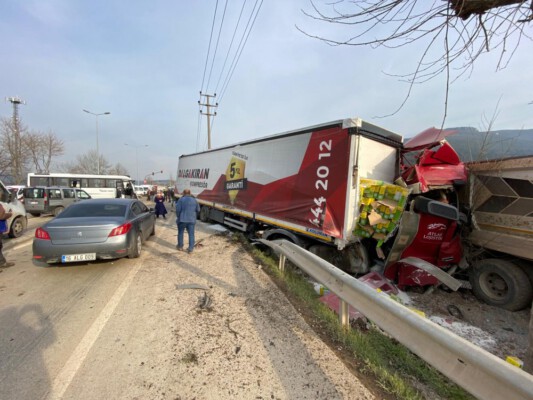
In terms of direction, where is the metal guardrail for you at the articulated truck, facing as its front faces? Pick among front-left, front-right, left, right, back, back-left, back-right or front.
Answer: front-right

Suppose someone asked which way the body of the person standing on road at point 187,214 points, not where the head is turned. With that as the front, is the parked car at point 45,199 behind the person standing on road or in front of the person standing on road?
in front

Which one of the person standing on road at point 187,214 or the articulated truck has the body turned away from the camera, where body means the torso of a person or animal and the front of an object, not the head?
the person standing on road

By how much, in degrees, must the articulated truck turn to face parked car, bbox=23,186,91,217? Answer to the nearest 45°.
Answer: approximately 135° to its right

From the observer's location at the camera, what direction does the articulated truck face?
facing the viewer and to the right of the viewer

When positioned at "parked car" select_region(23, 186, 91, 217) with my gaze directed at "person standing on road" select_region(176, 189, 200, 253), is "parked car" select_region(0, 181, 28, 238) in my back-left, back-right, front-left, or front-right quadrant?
front-right

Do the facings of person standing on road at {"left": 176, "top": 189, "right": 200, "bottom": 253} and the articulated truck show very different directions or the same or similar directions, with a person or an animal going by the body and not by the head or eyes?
very different directions

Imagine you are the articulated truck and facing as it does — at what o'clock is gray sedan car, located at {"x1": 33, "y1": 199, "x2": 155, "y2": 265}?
The gray sedan car is roughly at 4 o'clock from the articulated truck.

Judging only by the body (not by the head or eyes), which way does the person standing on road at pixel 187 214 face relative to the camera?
away from the camera

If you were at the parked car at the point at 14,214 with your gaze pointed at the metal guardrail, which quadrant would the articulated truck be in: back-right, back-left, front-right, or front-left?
front-left

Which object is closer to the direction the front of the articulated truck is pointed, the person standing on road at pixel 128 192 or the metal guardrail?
the metal guardrail

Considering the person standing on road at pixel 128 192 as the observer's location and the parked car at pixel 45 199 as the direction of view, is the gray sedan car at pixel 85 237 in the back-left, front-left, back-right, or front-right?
front-left
